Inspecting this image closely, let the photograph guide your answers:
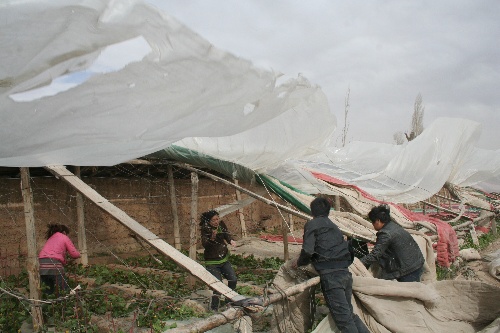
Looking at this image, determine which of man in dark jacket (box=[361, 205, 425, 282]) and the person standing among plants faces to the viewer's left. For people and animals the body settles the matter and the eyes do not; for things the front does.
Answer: the man in dark jacket

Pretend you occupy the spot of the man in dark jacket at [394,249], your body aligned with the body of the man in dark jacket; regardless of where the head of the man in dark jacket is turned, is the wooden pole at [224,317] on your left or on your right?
on your left

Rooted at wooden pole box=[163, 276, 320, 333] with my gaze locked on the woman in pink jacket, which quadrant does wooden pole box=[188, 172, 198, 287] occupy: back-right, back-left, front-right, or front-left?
front-right

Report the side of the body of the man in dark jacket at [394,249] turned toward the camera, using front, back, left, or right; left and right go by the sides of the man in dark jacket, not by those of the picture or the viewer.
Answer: left

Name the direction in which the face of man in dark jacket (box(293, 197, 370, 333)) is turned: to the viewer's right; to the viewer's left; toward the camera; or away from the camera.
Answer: away from the camera

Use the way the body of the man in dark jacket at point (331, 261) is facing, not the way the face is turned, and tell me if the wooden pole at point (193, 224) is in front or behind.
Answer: in front

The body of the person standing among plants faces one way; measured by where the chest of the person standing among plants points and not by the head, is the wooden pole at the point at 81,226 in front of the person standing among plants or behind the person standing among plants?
behind

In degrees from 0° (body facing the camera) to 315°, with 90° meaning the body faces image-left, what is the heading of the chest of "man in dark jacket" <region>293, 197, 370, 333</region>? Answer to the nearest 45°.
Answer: approximately 135°
